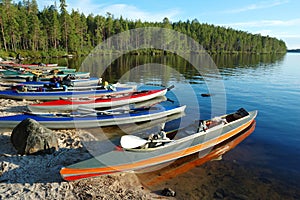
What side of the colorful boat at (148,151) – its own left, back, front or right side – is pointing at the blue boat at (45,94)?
right

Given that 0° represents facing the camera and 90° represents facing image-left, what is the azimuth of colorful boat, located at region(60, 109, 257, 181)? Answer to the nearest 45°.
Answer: approximately 45°

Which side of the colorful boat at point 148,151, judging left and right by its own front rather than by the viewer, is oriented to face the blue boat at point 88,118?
right

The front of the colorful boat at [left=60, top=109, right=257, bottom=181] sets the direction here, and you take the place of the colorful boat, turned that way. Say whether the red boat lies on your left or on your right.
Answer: on your right
